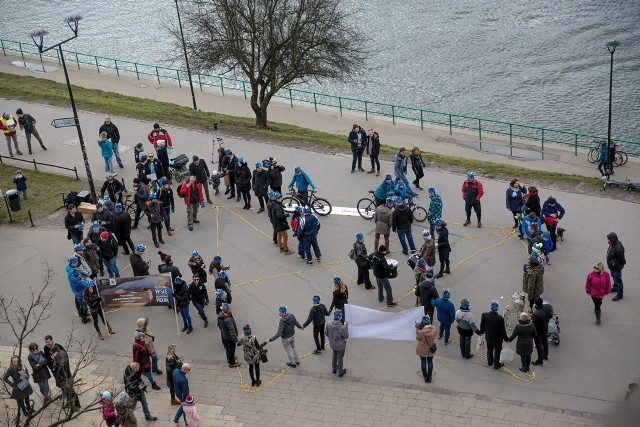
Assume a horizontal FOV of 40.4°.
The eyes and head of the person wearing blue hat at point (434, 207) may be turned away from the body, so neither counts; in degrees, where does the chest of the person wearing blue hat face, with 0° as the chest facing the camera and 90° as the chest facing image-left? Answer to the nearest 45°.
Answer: approximately 90°

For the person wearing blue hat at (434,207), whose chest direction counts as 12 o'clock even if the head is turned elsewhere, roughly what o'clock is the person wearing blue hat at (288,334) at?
the person wearing blue hat at (288,334) is roughly at 10 o'clock from the person wearing blue hat at (434,207).

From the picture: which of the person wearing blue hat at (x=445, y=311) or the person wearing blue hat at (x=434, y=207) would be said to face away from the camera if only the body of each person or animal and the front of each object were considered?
the person wearing blue hat at (x=445, y=311)

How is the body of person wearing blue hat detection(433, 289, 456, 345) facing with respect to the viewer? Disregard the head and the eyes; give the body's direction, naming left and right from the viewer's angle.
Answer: facing away from the viewer
